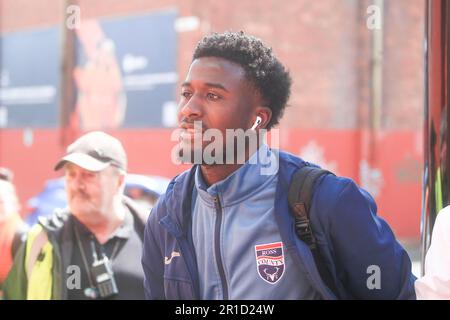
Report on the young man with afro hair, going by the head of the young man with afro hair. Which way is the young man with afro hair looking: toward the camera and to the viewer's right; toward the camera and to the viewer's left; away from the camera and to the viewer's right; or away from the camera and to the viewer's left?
toward the camera and to the viewer's left

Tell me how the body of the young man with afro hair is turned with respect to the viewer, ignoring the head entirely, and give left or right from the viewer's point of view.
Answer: facing the viewer and to the left of the viewer

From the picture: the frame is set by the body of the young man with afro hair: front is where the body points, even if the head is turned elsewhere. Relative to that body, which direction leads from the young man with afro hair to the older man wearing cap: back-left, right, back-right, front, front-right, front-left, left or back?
right
